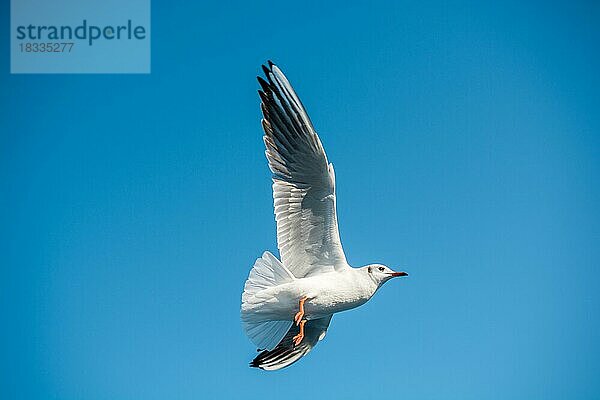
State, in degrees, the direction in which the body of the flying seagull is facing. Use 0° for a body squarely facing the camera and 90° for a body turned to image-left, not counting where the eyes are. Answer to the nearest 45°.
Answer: approximately 270°
